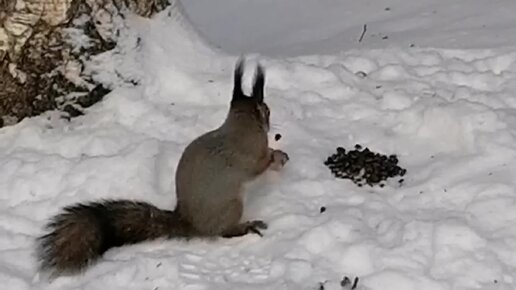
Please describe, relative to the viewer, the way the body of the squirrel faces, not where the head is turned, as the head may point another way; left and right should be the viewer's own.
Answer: facing away from the viewer and to the right of the viewer
